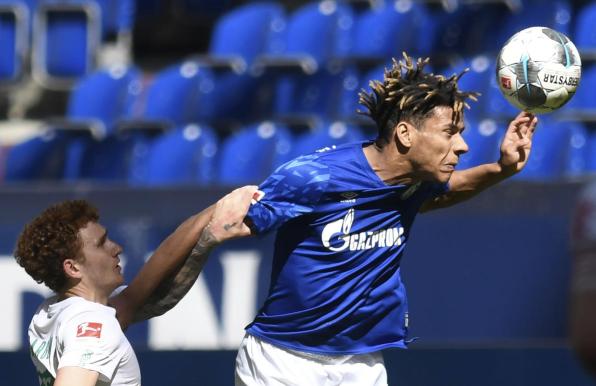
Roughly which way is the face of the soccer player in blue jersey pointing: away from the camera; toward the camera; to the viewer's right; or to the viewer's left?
to the viewer's right

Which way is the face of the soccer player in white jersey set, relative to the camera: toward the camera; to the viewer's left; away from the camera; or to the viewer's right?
to the viewer's right

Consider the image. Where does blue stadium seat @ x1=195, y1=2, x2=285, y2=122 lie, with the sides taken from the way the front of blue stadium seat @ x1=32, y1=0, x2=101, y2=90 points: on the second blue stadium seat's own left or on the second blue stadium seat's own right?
on the second blue stadium seat's own left

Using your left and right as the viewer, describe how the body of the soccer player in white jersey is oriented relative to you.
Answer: facing to the right of the viewer

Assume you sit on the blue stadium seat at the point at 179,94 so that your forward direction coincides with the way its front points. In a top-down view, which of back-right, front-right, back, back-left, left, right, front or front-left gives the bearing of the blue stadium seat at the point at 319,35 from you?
back-left

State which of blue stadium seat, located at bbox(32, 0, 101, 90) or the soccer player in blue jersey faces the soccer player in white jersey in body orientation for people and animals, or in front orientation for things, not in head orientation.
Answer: the blue stadium seat

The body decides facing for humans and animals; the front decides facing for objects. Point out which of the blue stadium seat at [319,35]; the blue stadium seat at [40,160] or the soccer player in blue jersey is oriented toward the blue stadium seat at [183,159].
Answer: the blue stadium seat at [319,35]

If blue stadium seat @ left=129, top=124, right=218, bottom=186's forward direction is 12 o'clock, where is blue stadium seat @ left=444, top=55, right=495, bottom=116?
blue stadium seat @ left=444, top=55, right=495, bottom=116 is roughly at 8 o'clock from blue stadium seat @ left=129, top=124, right=218, bottom=186.

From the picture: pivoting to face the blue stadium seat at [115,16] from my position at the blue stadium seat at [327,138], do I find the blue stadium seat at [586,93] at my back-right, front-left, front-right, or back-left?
back-right

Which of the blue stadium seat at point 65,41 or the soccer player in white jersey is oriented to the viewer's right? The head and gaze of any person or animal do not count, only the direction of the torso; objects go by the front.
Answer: the soccer player in white jersey

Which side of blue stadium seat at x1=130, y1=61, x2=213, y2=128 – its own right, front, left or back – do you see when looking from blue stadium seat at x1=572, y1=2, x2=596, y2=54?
left
